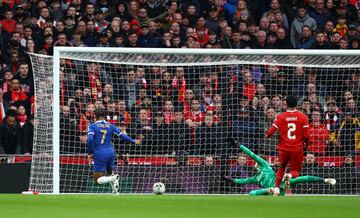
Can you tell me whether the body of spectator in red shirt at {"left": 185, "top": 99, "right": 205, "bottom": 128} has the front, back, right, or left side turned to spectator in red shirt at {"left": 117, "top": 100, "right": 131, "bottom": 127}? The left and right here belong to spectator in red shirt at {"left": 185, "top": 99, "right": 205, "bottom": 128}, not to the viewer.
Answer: right

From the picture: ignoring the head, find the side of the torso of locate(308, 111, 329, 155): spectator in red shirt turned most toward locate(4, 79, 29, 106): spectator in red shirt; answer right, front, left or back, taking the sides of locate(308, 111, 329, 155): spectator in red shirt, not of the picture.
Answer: right

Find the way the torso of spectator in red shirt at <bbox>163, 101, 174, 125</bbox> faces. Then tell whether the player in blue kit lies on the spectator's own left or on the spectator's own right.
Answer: on the spectator's own right

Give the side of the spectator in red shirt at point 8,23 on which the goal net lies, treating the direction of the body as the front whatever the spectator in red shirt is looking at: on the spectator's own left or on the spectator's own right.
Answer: on the spectator's own left

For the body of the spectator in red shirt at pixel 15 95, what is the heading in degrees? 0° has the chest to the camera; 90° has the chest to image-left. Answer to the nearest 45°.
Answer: approximately 0°

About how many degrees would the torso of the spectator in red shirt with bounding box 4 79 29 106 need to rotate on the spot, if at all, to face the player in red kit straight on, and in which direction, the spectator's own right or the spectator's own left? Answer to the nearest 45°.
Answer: approximately 45° to the spectator's own left

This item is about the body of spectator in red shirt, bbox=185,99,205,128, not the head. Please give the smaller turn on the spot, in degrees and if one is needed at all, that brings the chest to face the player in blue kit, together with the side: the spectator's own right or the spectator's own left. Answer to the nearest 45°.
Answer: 0° — they already face them

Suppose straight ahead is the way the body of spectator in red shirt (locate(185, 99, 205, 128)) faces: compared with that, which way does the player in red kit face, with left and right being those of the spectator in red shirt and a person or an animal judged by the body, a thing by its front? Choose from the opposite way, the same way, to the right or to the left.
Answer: the opposite way

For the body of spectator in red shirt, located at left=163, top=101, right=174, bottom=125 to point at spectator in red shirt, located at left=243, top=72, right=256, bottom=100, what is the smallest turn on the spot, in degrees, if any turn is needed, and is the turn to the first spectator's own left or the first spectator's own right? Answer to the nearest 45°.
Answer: approximately 90° to the first spectator's own left

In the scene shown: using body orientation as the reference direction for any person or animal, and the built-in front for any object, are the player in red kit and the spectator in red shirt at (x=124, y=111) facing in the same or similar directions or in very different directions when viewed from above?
very different directions

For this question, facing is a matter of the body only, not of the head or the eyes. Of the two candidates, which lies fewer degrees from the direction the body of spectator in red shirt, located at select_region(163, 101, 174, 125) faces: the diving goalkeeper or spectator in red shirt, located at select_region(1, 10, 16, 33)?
the diving goalkeeper

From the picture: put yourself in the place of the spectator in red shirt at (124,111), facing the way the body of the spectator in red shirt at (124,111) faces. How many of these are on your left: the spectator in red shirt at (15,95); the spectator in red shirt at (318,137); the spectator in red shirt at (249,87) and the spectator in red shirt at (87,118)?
2
